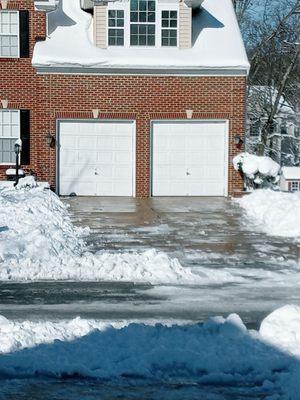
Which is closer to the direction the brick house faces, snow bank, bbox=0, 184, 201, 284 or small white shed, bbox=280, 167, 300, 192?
the snow bank

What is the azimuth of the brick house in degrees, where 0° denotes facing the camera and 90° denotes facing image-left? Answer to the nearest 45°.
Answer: approximately 0°

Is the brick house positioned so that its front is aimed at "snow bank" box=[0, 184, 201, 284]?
yes

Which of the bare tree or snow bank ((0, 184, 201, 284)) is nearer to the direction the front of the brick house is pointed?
the snow bank

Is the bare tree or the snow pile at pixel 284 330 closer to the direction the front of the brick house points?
the snow pile

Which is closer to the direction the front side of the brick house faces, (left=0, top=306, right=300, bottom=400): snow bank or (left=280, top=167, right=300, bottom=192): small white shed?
the snow bank

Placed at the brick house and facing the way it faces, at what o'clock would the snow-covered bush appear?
The snow-covered bush is roughly at 10 o'clock from the brick house.

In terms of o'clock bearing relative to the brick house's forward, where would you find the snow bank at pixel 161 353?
The snow bank is roughly at 12 o'clock from the brick house.

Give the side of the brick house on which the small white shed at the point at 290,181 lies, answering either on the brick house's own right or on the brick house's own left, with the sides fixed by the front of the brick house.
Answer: on the brick house's own left
